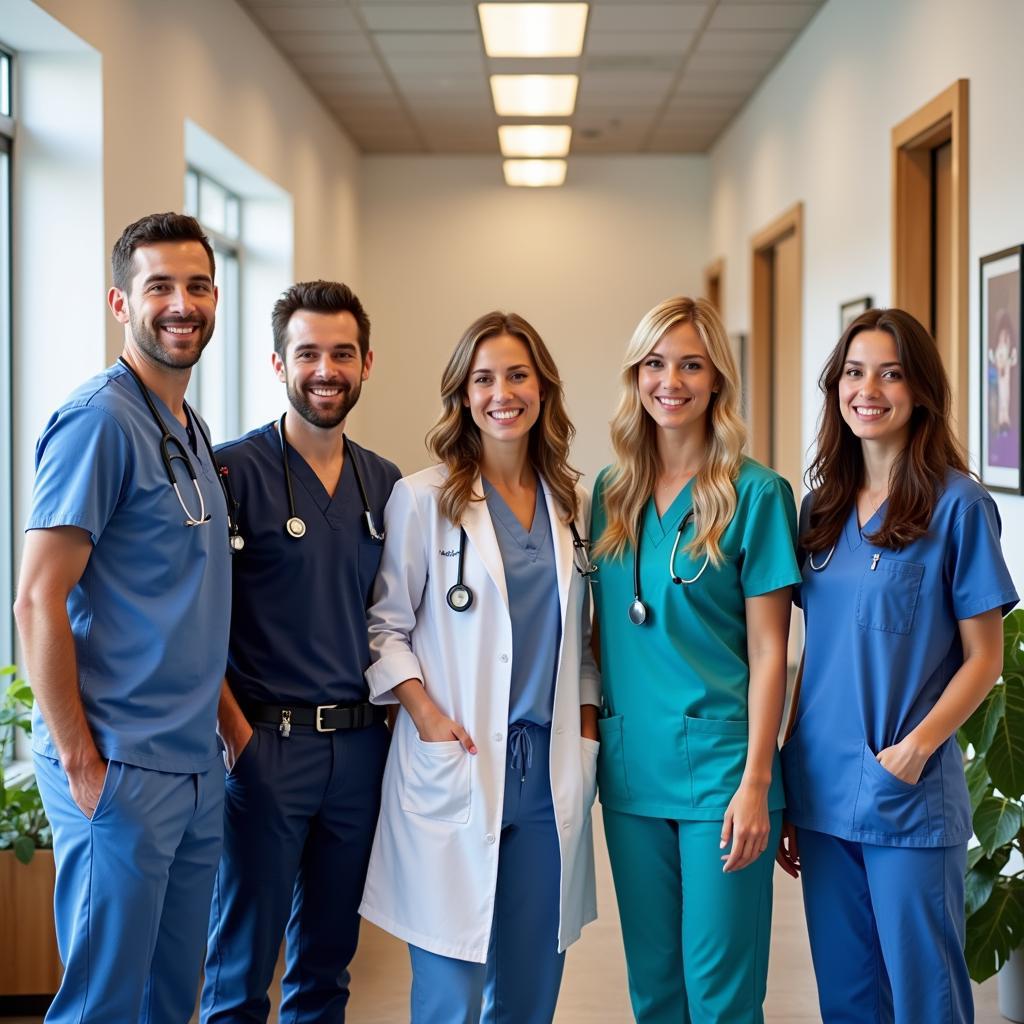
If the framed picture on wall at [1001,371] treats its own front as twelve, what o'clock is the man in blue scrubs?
The man in blue scrubs is roughly at 10 o'clock from the framed picture on wall.

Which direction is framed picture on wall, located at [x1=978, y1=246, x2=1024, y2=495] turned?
to the viewer's left

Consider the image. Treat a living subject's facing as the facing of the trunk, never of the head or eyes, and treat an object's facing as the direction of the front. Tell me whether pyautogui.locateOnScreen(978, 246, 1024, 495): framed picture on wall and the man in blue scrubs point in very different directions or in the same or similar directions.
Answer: very different directions

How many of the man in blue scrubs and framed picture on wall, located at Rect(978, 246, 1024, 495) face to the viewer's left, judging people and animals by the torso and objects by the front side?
1

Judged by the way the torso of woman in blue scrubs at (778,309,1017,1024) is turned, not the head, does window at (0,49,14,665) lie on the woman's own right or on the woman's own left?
on the woman's own right

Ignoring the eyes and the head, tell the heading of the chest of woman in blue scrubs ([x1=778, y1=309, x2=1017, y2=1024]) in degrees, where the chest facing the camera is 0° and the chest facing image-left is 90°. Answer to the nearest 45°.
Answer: approximately 45°

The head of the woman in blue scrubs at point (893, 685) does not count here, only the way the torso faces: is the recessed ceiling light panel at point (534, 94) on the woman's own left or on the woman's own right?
on the woman's own right

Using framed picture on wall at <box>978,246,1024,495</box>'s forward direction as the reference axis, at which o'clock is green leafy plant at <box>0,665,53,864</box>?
The green leafy plant is roughly at 11 o'clock from the framed picture on wall.
